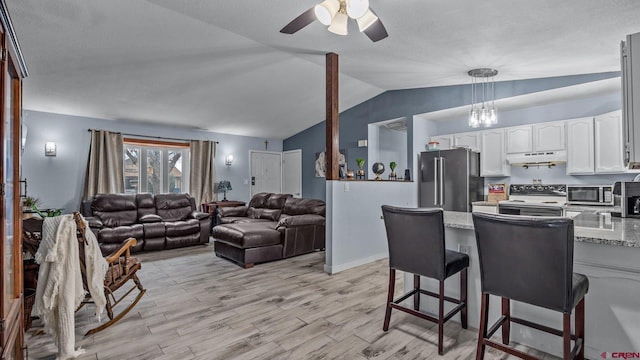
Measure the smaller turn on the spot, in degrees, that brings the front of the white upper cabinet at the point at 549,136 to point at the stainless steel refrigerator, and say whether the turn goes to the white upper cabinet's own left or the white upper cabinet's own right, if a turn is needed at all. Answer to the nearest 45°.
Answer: approximately 45° to the white upper cabinet's own right

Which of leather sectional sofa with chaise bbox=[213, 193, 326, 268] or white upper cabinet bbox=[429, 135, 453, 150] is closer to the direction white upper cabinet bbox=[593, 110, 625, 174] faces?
the leather sectional sofa with chaise

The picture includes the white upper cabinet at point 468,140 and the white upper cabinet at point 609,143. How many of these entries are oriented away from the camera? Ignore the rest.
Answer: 0

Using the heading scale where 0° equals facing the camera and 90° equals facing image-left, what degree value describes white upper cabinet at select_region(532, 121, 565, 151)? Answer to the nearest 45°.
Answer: approximately 45°

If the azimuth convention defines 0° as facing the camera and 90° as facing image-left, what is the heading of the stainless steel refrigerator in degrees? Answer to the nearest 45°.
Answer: approximately 45°

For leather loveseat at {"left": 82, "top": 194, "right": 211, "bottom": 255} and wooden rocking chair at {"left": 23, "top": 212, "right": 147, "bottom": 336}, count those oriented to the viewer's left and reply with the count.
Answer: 0

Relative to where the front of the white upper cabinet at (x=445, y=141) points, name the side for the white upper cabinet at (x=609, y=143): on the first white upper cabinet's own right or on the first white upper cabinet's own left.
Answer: on the first white upper cabinet's own left
